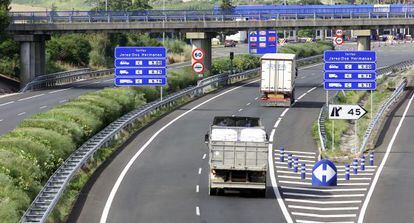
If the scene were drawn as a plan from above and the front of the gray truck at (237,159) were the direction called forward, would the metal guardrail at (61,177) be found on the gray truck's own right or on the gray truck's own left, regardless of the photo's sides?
on the gray truck's own left

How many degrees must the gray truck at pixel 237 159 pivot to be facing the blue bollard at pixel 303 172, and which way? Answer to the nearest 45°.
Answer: approximately 45° to its right

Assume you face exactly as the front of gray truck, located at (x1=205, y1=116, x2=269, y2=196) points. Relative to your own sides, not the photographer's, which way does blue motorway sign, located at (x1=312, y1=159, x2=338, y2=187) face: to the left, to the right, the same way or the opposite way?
the opposite way

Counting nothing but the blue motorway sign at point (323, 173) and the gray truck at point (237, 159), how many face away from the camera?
1

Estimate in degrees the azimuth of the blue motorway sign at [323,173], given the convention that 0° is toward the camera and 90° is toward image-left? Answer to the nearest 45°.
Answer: approximately 0°

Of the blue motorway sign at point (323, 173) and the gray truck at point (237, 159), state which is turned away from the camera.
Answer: the gray truck

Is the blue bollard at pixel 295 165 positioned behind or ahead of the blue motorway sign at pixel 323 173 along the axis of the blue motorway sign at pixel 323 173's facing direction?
behind

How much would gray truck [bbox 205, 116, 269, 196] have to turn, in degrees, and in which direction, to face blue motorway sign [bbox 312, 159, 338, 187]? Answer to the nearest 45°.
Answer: approximately 135° to its right

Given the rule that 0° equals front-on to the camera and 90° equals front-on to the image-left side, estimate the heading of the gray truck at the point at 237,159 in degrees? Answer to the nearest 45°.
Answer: approximately 180°
